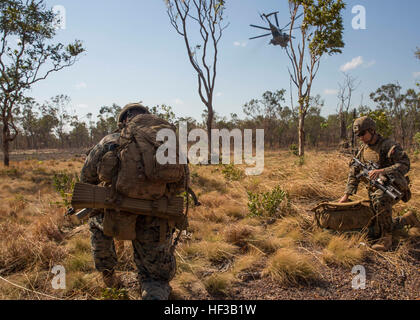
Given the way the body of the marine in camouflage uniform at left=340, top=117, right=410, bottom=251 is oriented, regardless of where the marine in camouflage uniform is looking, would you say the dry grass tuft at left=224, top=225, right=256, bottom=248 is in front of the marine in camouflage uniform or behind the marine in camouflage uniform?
in front

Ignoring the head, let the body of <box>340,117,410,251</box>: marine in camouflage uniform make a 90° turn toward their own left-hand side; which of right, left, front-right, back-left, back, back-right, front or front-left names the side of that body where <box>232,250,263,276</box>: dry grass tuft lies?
right

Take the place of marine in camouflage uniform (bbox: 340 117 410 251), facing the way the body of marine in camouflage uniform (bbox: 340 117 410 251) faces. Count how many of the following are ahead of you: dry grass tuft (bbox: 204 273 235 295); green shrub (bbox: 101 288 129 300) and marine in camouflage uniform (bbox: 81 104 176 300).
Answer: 3

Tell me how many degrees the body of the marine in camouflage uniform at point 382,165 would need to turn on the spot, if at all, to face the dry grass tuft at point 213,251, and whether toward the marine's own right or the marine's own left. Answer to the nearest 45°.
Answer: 0° — they already face it

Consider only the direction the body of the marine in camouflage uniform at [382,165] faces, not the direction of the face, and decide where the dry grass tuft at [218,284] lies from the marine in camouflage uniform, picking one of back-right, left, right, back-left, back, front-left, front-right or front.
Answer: front

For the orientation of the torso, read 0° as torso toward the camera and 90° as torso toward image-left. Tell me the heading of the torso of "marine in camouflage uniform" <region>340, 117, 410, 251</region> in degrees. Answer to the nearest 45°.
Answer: approximately 45°

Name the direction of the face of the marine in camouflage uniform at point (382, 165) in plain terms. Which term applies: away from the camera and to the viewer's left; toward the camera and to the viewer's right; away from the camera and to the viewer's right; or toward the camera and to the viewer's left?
toward the camera and to the viewer's left

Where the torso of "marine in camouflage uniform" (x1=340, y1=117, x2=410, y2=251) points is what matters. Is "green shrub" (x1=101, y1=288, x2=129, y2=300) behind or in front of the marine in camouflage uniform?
in front
